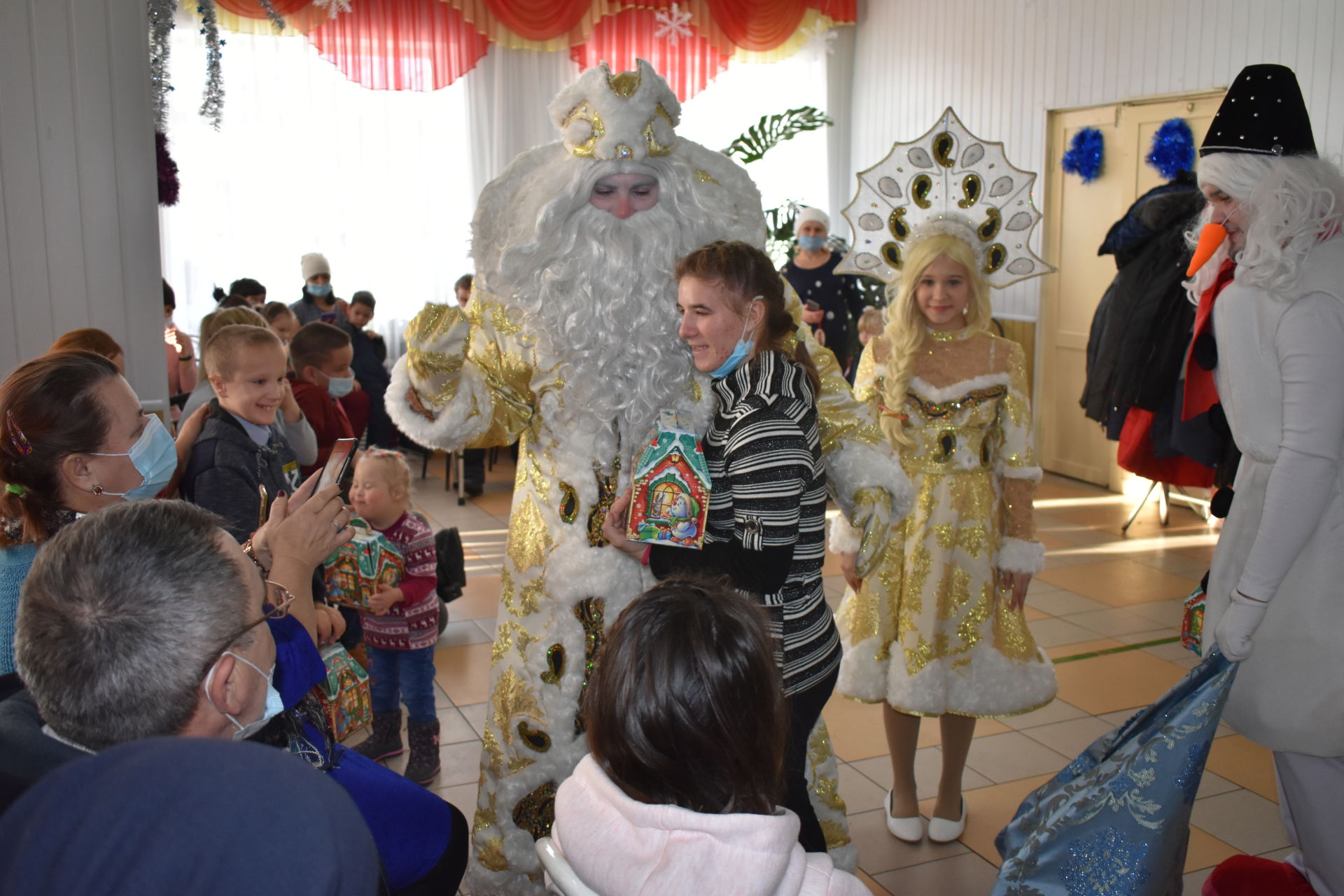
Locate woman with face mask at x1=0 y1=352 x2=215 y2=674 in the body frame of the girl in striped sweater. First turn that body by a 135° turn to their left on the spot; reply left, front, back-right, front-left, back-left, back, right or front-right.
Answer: back-right

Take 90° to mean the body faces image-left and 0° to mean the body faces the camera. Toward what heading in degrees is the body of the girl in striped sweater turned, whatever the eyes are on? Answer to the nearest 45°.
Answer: approximately 90°

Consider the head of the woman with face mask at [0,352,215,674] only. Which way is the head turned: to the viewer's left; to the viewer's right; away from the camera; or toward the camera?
to the viewer's right

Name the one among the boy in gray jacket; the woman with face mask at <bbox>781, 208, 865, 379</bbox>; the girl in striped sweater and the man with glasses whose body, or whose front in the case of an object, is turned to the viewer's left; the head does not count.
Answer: the girl in striped sweater

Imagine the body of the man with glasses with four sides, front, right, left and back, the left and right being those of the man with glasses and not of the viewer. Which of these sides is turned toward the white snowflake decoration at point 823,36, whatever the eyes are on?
front

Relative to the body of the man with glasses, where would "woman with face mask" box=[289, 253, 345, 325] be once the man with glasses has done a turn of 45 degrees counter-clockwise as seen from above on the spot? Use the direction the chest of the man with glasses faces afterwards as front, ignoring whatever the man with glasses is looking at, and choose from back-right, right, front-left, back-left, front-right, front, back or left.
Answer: front

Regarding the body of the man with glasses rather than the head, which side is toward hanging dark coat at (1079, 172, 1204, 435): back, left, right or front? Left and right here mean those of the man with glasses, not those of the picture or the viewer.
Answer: front

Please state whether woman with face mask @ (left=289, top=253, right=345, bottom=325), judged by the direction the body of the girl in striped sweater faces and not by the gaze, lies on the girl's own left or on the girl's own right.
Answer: on the girl's own right

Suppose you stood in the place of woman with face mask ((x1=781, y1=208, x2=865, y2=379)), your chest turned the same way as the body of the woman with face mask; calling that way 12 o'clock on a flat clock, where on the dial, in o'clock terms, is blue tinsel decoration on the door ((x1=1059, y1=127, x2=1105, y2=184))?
The blue tinsel decoration on the door is roughly at 9 o'clock from the woman with face mask.

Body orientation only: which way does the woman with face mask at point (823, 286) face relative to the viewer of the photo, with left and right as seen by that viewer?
facing the viewer

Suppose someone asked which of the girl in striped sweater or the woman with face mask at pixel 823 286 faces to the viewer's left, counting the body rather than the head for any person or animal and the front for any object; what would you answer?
the girl in striped sweater

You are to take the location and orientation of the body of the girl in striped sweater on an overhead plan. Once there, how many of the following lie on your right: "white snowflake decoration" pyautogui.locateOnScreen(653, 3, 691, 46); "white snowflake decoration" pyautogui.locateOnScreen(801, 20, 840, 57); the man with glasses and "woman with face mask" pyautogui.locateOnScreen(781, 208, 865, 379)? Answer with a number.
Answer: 3

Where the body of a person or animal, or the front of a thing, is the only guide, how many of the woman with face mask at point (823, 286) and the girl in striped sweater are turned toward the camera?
1

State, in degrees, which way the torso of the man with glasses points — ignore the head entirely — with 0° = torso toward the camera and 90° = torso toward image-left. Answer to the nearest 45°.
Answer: approximately 225°

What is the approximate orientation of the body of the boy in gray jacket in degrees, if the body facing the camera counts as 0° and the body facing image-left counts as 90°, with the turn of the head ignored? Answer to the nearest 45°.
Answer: approximately 315°
